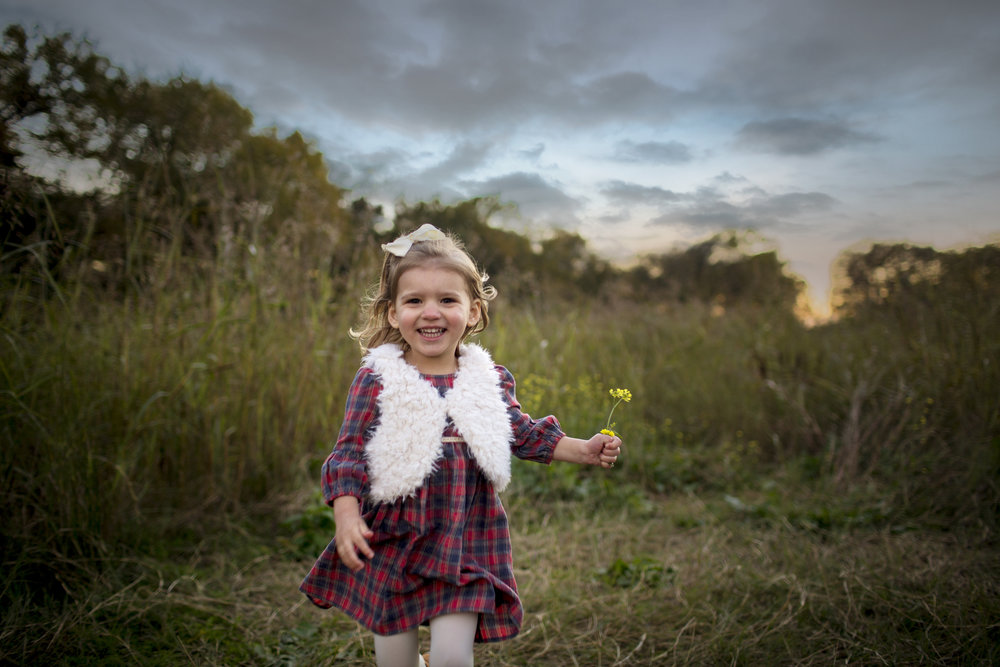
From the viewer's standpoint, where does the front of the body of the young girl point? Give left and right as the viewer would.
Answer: facing the viewer

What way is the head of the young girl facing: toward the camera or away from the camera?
toward the camera
